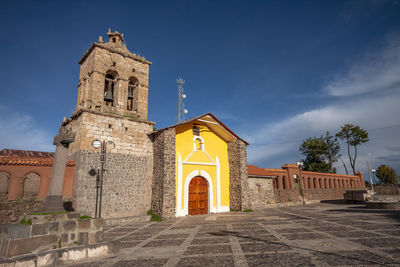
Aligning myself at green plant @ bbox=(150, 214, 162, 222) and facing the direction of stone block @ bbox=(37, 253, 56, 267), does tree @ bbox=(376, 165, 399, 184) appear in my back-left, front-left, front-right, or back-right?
back-left

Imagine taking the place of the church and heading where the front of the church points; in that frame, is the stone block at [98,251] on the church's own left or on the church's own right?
on the church's own right

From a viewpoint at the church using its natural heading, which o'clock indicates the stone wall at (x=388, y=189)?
The stone wall is roughly at 10 o'clock from the church.

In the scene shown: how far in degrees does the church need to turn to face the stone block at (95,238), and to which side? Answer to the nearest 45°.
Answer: approximately 45° to its right

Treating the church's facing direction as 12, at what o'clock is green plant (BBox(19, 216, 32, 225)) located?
The green plant is roughly at 2 o'clock from the church.

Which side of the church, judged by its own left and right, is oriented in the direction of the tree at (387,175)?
left

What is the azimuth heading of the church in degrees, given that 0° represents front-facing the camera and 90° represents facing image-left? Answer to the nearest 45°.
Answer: approximately 315°

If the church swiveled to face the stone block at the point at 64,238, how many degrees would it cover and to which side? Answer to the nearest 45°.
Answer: approximately 45° to its right
